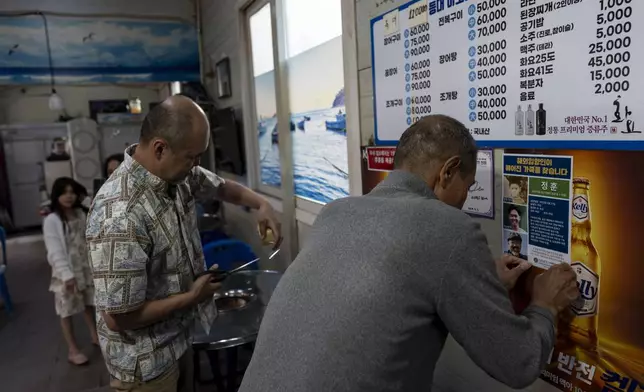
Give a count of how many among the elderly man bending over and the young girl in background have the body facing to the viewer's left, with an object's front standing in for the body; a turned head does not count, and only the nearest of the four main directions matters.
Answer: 0

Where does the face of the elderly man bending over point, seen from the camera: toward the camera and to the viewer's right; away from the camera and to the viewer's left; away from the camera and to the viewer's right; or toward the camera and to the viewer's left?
away from the camera and to the viewer's right

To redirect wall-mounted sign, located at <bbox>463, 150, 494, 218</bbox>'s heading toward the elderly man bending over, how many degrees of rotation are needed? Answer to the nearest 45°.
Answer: approximately 45° to its left

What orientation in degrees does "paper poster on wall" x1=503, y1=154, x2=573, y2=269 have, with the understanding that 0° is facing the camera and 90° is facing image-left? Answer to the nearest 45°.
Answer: approximately 45°

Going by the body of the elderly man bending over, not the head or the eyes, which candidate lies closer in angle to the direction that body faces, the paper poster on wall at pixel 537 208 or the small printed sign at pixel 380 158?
the paper poster on wall

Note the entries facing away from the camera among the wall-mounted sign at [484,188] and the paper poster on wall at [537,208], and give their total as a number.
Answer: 0

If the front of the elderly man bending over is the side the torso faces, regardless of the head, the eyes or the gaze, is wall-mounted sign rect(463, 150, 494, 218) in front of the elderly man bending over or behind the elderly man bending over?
in front

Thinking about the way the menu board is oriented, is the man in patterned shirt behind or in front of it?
in front

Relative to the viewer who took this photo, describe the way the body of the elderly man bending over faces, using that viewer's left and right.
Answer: facing away from the viewer and to the right of the viewer
